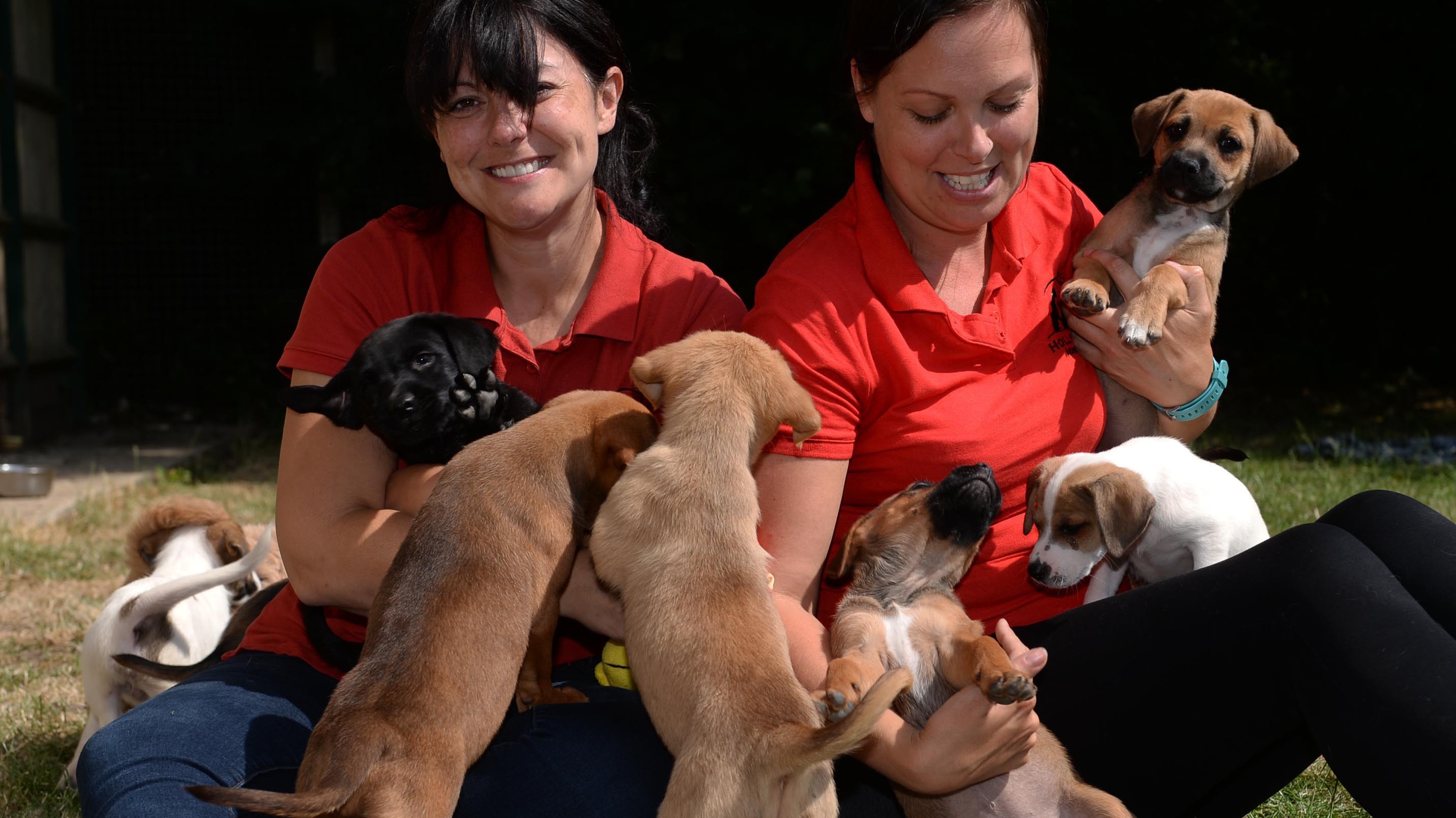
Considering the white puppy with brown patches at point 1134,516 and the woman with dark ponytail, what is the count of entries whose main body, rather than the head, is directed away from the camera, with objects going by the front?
0

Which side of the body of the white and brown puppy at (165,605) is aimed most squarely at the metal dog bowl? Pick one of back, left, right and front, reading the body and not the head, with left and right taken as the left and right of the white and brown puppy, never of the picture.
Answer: front

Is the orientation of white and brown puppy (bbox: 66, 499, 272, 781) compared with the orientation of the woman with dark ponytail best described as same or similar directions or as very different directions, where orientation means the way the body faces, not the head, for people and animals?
very different directions

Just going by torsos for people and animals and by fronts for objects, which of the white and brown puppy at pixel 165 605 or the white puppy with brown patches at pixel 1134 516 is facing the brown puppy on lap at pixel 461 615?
the white puppy with brown patches

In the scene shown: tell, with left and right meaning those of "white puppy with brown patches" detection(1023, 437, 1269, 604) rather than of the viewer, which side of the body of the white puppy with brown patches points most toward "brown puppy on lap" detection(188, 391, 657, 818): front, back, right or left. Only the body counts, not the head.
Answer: front

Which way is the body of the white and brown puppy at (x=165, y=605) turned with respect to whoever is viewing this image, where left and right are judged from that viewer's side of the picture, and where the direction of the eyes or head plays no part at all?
facing away from the viewer

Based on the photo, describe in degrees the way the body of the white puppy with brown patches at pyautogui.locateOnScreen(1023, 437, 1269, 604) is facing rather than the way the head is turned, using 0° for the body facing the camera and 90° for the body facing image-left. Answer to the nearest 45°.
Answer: approximately 45°

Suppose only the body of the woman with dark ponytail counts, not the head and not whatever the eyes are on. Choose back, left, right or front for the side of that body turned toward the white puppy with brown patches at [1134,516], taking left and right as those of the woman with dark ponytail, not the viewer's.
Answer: left
